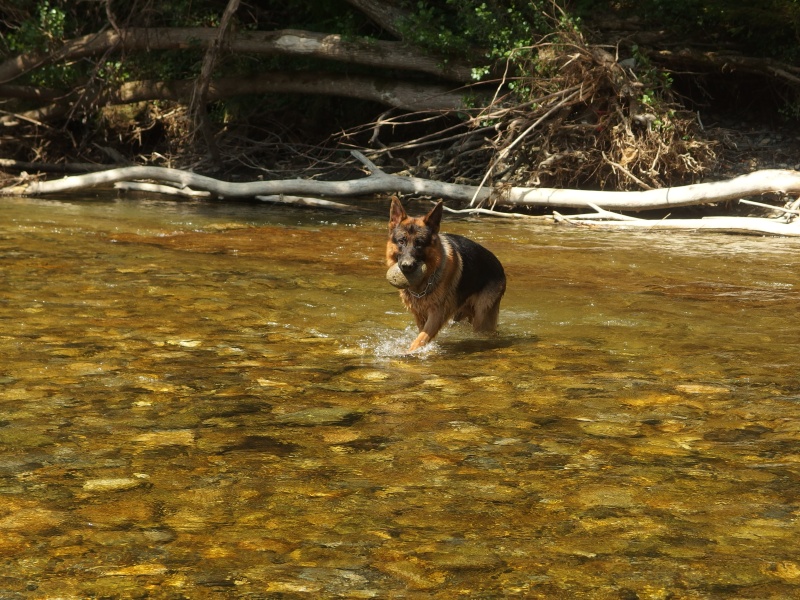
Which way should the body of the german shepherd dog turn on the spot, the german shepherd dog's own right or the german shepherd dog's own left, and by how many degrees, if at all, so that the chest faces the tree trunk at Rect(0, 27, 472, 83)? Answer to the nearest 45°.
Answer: approximately 135° to the german shepherd dog's own right

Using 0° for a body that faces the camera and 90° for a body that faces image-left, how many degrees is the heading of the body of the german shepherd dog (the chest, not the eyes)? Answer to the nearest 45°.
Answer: approximately 45°

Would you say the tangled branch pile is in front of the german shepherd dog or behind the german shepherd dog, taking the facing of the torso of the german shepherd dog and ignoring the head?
behind

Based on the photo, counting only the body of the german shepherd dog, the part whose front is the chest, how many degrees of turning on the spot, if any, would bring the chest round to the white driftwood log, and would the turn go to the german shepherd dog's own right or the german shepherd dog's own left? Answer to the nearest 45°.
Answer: approximately 135° to the german shepherd dog's own right
